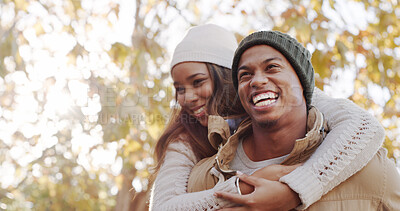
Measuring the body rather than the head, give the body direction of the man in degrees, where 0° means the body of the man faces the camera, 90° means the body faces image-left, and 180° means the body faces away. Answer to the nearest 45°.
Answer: approximately 45°
